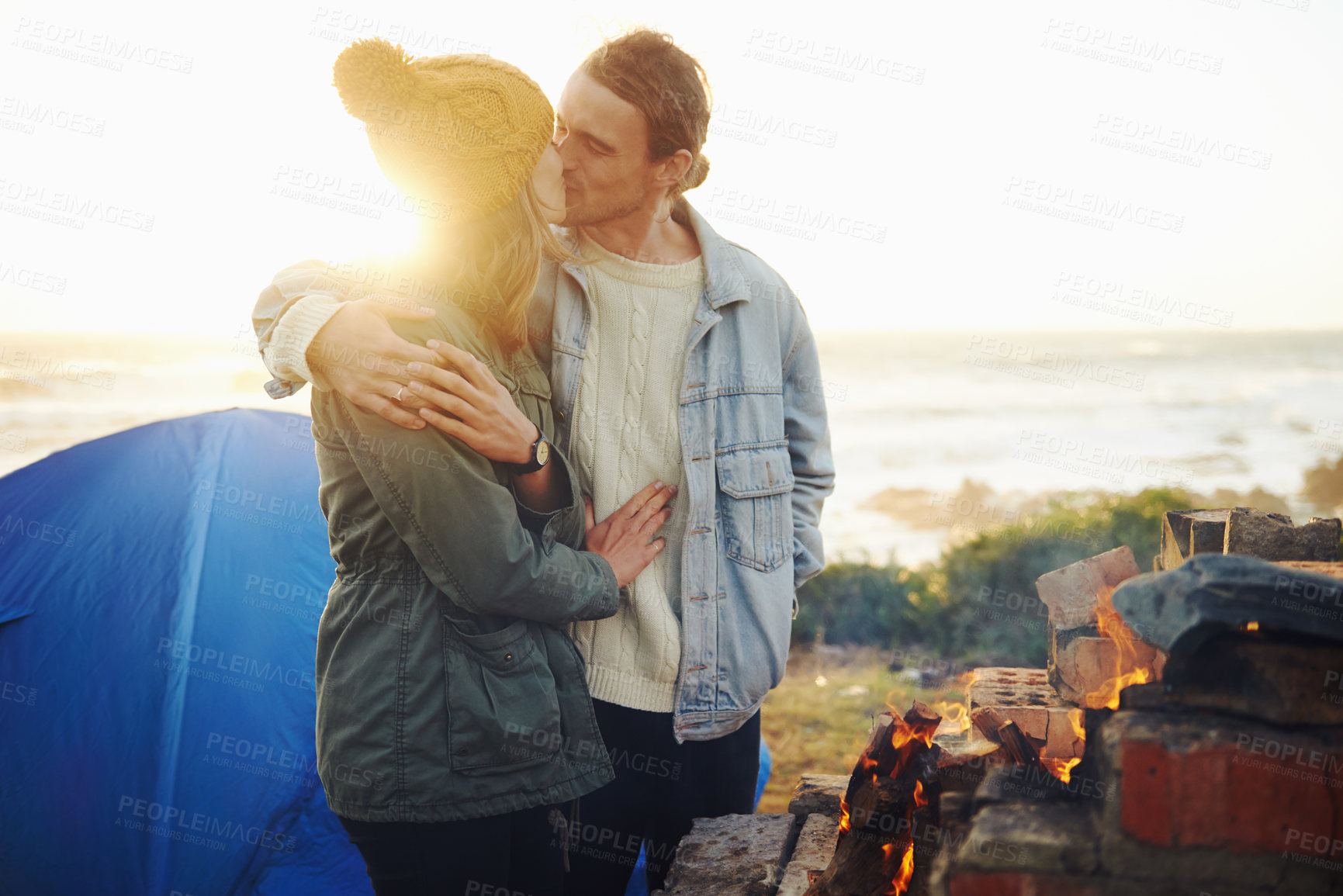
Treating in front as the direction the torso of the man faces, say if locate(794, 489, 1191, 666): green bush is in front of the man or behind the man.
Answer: behind

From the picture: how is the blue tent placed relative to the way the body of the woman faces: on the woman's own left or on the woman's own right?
on the woman's own left

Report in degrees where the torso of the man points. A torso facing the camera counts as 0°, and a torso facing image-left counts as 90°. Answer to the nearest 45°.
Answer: approximately 45°

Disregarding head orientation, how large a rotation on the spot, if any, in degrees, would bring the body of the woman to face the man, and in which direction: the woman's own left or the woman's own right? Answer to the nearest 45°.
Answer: approximately 45° to the woman's own left

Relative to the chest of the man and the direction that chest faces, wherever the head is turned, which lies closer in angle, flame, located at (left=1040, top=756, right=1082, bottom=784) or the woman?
the woman

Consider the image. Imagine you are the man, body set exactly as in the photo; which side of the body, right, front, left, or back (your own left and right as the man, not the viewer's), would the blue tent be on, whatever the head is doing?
right

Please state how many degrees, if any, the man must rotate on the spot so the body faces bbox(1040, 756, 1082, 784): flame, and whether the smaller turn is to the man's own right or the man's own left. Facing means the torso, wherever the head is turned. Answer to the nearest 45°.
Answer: approximately 90° to the man's own left

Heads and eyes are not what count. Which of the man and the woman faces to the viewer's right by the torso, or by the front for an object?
the woman

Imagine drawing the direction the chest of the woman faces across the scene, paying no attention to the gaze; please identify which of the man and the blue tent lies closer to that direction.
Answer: the man

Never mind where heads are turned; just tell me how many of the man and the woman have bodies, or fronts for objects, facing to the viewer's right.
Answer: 1

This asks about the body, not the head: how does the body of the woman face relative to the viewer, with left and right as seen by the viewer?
facing to the right of the viewer

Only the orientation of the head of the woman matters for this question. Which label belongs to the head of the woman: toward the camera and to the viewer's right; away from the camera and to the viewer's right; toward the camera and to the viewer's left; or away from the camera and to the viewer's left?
away from the camera and to the viewer's right
